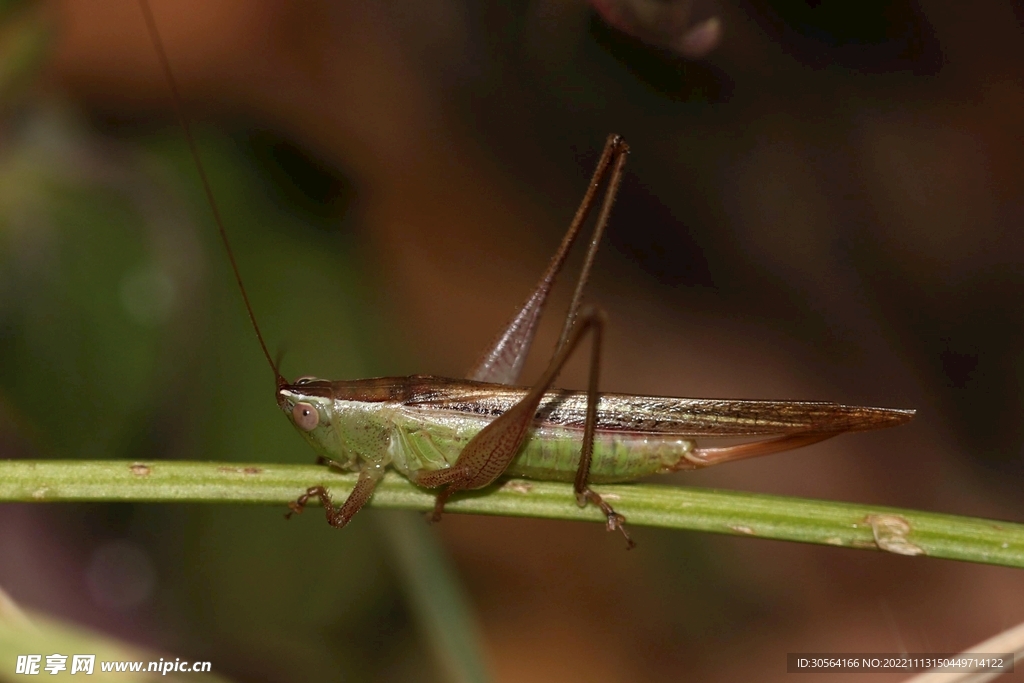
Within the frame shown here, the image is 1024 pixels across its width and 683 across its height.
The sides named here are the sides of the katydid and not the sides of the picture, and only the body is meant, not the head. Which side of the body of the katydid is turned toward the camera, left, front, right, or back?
left
